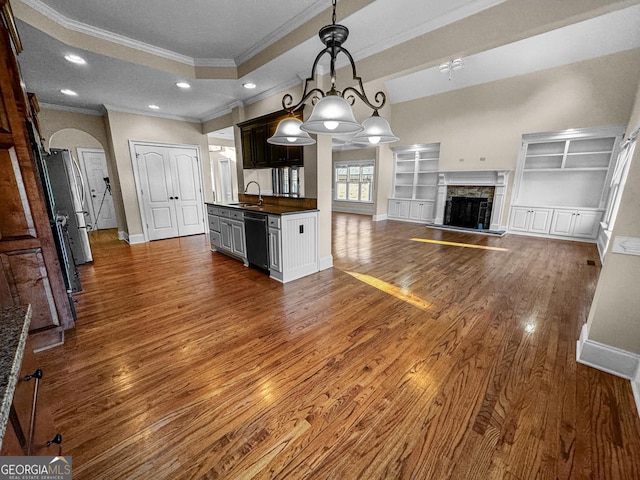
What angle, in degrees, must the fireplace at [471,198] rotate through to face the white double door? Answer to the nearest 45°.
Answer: approximately 45° to its right

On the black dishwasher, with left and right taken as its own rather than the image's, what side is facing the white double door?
right

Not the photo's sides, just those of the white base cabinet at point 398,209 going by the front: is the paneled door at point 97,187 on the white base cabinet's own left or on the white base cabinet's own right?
on the white base cabinet's own right

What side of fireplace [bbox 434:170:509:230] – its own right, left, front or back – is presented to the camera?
front

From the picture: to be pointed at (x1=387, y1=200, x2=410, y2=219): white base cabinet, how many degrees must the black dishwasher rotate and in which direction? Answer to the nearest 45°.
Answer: approximately 180°

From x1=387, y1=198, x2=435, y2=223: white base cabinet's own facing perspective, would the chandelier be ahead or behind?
ahead

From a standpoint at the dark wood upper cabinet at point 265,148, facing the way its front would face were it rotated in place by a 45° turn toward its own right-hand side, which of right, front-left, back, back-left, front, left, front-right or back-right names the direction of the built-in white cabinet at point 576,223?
back

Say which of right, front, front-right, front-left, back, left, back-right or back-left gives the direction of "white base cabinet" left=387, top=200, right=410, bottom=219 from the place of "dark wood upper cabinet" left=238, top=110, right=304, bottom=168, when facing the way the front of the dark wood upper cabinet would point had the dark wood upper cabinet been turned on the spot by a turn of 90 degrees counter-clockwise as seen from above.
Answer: left

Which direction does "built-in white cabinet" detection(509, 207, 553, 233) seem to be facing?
toward the camera

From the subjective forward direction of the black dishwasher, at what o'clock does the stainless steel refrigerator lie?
The stainless steel refrigerator is roughly at 2 o'clock from the black dishwasher.

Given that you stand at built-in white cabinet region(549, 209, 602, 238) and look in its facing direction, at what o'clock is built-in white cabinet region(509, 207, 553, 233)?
built-in white cabinet region(509, 207, 553, 233) is roughly at 3 o'clock from built-in white cabinet region(549, 209, 602, 238).

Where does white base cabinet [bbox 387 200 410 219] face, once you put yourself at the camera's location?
facing the viewer

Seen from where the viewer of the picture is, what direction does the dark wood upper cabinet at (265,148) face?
facing the viewer and to the left of the viewer

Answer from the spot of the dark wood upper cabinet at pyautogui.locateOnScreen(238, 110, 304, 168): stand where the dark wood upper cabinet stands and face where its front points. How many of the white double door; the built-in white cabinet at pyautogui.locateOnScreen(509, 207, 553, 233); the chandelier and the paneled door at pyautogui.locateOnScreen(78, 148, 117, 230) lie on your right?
2
